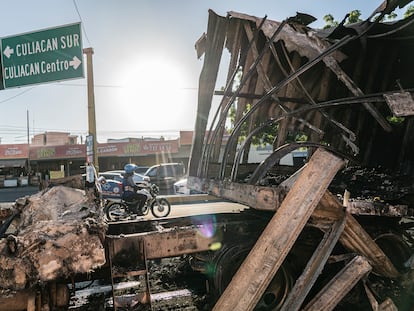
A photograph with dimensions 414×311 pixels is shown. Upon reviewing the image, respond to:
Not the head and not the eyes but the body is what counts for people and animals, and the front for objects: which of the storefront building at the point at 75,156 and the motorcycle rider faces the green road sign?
the storefront building

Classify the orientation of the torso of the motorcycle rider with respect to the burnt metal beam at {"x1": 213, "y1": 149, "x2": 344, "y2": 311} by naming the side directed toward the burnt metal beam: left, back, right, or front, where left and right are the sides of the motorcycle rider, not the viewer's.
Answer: right

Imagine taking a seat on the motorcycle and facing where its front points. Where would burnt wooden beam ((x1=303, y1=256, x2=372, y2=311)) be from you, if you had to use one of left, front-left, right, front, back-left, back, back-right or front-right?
right

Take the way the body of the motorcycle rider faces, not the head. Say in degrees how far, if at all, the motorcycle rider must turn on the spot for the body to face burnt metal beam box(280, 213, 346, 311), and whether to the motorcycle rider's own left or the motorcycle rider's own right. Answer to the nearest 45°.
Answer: approximately 90° to the motorcycle rider's own right

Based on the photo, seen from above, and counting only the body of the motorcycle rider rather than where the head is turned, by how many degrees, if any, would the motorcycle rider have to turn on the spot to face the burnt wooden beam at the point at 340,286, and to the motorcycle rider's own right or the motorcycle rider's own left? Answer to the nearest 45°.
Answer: approximately 90° to the motorcycle rider's own right

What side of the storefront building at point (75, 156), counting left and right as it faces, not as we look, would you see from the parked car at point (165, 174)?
front

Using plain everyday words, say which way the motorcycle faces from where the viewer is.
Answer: facing to the right of the viewer

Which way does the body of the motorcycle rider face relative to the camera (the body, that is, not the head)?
to the viewer's right

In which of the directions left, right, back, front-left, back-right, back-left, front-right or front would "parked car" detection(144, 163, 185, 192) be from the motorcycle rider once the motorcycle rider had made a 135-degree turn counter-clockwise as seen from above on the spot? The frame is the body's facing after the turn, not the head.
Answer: front-right

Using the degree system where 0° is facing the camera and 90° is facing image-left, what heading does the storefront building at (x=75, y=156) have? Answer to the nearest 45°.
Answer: approximately 0°

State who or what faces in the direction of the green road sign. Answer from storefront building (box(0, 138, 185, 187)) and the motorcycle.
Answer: the storefront building

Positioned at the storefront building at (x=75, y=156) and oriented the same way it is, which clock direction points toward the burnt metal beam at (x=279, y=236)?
The burnt metal beam is roughly at 12 o'clock from the storefront building.

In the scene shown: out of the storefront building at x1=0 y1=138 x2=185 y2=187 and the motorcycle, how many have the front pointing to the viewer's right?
1
